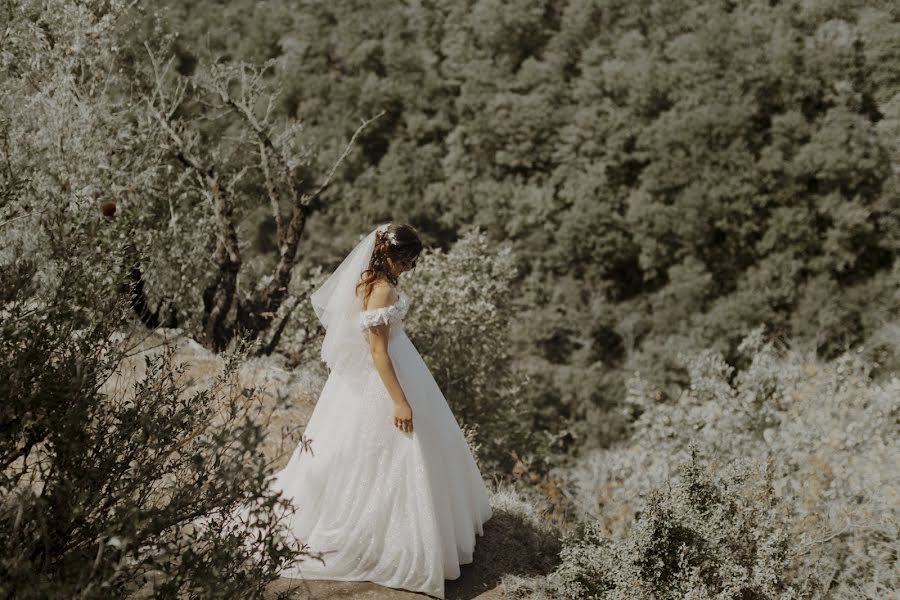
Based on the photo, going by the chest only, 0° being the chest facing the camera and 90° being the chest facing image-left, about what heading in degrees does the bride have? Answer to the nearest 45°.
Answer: approximately 270°

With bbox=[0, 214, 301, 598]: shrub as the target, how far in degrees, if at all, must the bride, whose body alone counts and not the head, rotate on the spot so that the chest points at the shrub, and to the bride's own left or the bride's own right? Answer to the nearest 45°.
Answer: approximately 135° to the bride's own right

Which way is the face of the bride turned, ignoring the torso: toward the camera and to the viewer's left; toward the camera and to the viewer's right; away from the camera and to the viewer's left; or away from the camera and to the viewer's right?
away from the camera and to the viewer's right

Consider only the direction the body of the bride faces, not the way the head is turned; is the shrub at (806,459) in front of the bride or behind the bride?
in front

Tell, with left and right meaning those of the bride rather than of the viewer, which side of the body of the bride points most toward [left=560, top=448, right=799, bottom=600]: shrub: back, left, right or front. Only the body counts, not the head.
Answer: front
